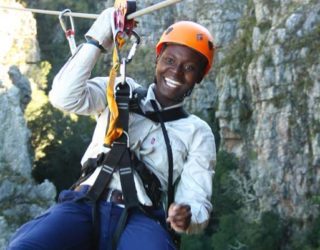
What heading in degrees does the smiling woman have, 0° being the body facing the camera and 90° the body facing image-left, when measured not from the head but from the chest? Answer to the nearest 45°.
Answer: approximately 0°
